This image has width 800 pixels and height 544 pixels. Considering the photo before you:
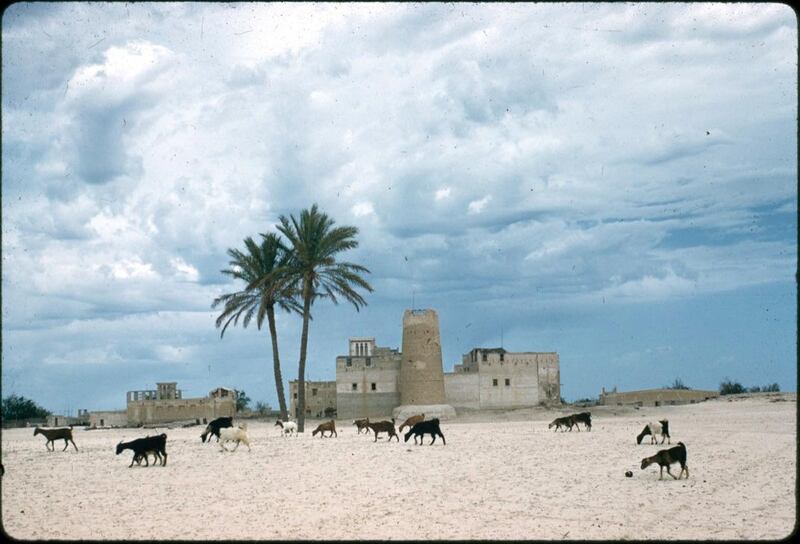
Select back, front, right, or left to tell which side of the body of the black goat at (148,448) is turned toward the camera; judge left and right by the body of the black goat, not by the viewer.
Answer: left

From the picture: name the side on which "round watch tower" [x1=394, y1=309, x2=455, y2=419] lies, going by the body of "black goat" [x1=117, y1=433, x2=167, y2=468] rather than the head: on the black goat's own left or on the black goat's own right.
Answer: on the black goat's own right

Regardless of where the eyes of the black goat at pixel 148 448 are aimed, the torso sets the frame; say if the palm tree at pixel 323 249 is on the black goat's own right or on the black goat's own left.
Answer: on the black goat's own right

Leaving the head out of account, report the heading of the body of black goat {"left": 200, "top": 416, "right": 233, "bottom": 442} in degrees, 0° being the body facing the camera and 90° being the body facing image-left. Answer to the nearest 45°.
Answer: approximately 90°

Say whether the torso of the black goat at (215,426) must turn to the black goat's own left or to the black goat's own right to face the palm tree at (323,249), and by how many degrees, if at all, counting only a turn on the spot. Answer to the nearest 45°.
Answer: approximately 135° to the black goat's own right

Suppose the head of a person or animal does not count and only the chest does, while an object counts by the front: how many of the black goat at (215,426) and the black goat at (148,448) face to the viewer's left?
2

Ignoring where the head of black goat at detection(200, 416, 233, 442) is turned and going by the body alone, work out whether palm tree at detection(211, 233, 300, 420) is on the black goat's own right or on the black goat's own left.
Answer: on the black goat's own right

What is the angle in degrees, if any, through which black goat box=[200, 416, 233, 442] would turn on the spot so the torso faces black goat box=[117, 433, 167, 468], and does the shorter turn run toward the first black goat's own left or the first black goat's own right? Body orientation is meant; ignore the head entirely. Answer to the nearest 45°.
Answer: approximately 90° to the first black goat's own left
